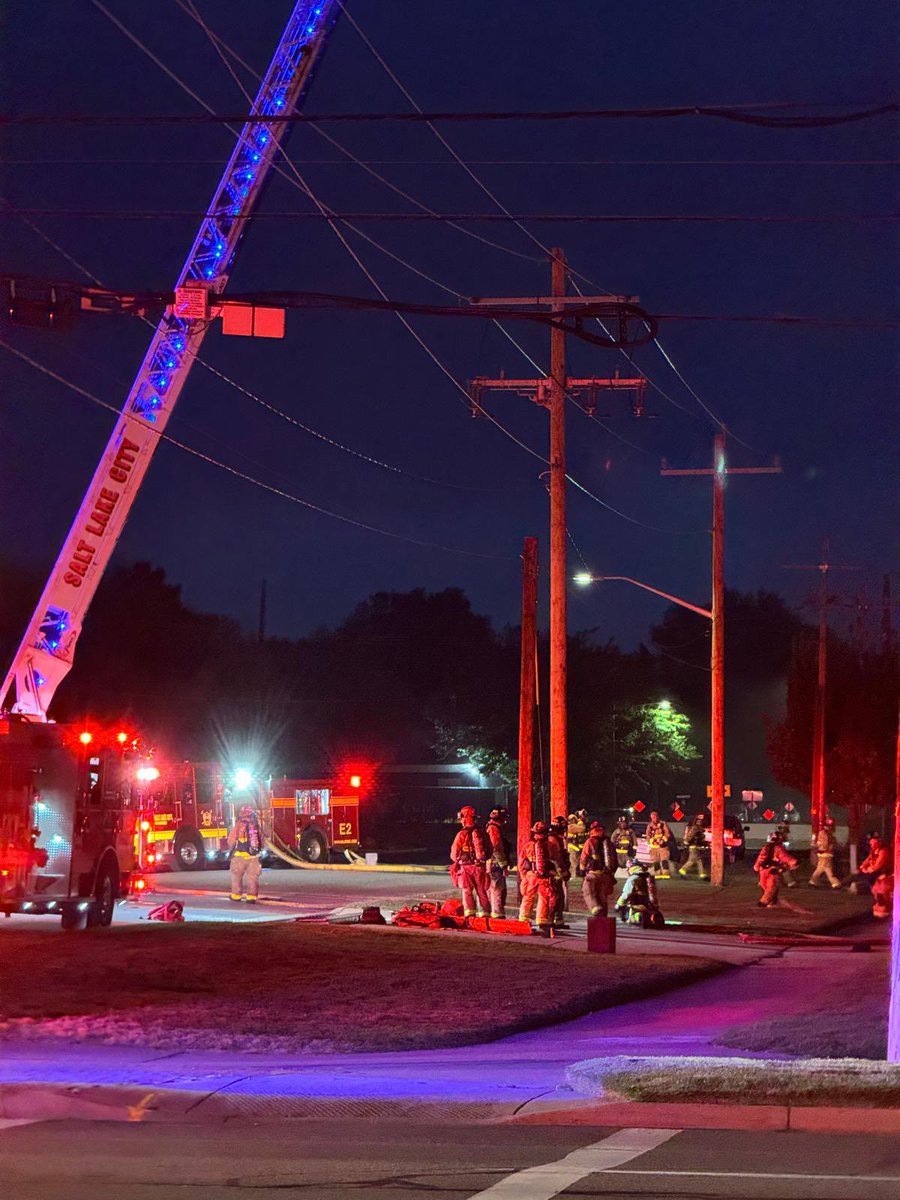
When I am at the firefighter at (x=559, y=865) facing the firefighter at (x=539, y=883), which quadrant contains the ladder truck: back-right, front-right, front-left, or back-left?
front-right

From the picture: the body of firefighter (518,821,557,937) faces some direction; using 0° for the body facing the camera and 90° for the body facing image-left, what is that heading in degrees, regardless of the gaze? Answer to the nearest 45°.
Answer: approximately 180°

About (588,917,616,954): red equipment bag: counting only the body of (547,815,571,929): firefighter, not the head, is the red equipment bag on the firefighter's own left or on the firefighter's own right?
on the firefighter's own right

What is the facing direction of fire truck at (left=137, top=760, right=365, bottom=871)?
to the viewer's left

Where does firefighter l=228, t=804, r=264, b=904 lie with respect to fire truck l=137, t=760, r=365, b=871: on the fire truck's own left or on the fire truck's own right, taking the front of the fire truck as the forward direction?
on the fire truck's own left

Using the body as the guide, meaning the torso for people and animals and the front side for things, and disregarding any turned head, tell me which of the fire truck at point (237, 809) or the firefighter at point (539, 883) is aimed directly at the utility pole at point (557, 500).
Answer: the firefighter

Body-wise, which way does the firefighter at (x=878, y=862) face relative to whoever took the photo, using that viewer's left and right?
facing to the left of the viewer

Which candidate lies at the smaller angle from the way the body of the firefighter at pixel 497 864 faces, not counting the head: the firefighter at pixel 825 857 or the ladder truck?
the firefighter

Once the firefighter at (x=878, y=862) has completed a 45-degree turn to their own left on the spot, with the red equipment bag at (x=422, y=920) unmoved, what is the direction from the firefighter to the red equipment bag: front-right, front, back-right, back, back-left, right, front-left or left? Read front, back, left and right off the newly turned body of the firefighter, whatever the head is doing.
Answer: front

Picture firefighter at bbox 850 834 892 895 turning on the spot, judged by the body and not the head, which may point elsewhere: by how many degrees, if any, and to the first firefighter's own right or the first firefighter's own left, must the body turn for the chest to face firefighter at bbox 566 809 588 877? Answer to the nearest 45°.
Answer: approximately 45° to the first firefighter's own right
